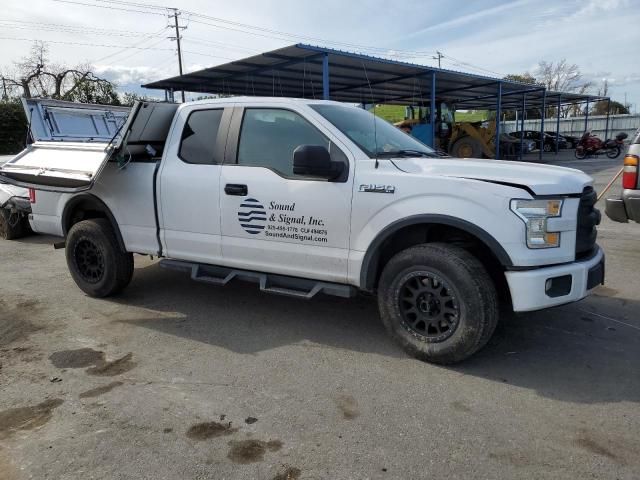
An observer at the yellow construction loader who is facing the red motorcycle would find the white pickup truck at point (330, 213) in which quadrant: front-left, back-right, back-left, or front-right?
back-right

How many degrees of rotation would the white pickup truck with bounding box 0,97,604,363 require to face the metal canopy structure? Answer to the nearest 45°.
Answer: approximately 135° to its left

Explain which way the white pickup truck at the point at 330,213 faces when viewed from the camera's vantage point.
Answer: facing the viewer and to the right of the viewer

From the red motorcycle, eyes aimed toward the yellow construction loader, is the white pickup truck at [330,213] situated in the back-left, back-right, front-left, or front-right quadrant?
front-left

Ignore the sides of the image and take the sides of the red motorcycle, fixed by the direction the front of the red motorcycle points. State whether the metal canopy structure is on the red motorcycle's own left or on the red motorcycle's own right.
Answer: on the red motorcycle's own left

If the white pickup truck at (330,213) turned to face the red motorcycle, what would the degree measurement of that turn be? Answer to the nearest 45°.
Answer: approximately 90° to its left

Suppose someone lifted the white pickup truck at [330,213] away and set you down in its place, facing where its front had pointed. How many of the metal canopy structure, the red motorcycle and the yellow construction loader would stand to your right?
0
